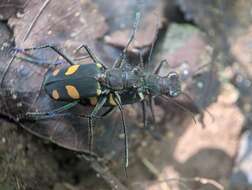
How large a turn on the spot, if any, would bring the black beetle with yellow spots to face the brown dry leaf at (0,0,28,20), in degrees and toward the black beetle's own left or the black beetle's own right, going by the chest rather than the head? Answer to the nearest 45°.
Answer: approximately 135° to the black beetle's own left

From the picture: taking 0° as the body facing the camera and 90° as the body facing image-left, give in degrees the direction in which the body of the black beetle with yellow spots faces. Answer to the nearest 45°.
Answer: approximately 270°

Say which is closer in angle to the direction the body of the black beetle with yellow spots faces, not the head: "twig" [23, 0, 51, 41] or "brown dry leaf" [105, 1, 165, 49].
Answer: the brown dry leaf
